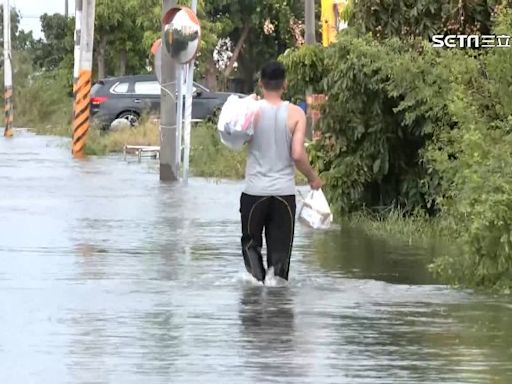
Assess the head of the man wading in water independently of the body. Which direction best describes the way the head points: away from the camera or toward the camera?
away from the camera

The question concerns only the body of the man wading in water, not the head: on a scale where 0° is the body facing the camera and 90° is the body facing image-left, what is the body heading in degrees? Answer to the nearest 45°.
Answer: approximately 180°

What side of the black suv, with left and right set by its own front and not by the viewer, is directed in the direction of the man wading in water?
right

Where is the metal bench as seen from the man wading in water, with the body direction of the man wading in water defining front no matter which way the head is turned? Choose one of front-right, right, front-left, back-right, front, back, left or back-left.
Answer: front

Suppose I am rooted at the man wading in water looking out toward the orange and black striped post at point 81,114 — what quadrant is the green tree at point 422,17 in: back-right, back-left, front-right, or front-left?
front-right

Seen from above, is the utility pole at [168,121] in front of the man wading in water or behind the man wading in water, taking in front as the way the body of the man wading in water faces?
in front

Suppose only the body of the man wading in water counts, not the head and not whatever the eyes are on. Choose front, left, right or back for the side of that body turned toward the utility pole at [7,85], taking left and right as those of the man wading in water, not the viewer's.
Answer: front

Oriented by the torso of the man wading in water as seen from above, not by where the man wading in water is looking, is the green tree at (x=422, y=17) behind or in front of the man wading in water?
in front

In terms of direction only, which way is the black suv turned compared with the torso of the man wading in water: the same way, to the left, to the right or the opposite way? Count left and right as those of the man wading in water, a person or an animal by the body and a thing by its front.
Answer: to the right

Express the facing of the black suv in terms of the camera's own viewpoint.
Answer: facing to the right of the viewer

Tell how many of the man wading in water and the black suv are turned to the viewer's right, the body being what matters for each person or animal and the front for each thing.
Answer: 1

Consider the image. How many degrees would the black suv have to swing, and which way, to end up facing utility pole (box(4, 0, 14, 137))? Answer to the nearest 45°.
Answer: approximately 135° to its right
